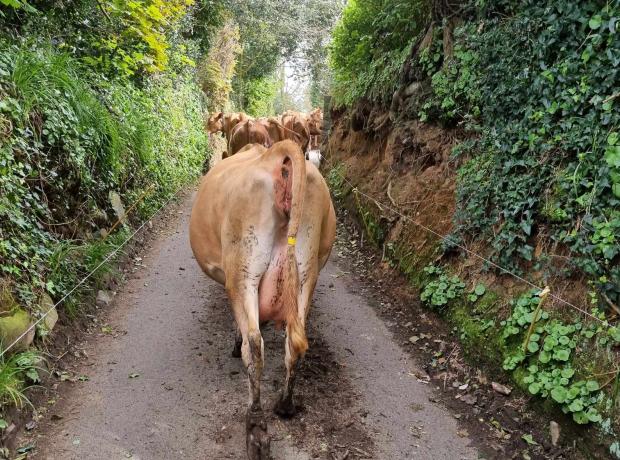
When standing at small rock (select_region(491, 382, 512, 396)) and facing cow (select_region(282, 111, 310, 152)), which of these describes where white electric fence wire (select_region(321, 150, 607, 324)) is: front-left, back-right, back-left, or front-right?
front-right

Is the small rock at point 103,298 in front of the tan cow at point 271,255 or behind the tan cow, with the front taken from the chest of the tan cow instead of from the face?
in front

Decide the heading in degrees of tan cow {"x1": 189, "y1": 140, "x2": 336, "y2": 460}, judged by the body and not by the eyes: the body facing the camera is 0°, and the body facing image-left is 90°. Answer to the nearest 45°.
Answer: approximately 180°

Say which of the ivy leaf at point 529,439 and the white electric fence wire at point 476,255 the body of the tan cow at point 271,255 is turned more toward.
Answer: the white electric fence wire

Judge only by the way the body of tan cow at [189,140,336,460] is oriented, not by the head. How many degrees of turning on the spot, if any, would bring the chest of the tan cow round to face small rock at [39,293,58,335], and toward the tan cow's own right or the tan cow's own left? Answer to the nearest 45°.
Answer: approximately 45° to the tan cow's own left

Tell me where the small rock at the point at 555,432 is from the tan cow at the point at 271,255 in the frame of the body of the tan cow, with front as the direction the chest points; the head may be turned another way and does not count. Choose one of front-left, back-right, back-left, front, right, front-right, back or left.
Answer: right

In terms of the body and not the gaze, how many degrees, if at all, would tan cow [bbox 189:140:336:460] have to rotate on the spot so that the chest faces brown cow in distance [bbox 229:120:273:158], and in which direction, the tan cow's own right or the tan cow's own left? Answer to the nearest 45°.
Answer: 0° — it already faces it

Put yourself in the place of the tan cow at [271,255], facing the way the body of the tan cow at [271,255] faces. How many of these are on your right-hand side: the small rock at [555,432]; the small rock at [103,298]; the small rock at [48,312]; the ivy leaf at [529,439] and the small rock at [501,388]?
3

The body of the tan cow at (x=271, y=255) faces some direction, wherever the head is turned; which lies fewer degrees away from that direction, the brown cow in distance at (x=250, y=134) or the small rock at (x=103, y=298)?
the brown cow in distance

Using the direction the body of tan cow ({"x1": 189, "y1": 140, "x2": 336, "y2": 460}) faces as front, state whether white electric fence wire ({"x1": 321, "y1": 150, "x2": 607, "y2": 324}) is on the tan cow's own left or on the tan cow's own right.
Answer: on the tan cow's own right

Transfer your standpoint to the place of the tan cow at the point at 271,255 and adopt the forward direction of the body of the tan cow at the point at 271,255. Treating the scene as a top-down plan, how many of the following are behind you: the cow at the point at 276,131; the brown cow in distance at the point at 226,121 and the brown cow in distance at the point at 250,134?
0

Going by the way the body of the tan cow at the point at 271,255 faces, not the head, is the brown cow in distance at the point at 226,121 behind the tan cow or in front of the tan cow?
in front

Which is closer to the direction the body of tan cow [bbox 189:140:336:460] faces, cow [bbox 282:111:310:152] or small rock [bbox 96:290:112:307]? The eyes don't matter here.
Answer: the cow

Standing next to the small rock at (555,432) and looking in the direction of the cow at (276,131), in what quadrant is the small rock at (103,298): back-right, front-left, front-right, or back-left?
front-left

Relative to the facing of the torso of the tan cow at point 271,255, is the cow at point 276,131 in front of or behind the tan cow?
in front

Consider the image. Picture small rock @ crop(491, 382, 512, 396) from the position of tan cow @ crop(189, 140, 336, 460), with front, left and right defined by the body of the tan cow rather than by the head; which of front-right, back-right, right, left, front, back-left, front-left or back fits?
right

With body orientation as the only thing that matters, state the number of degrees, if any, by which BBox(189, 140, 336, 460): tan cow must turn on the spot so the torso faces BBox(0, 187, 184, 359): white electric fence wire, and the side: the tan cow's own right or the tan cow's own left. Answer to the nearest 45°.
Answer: approximately 45° to the tan cow's own left
